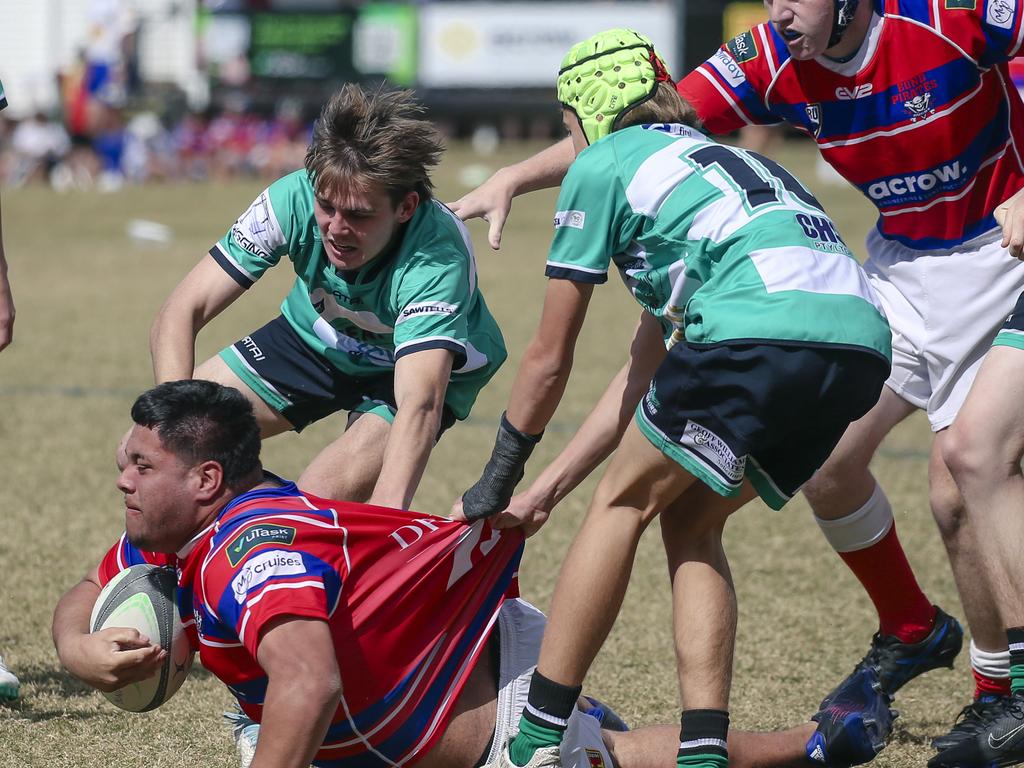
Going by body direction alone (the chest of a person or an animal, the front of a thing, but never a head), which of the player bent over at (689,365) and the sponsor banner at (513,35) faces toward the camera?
the sponsor banner

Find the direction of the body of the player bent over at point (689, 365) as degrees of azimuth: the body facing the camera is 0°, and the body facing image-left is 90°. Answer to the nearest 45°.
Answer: approximately 135°

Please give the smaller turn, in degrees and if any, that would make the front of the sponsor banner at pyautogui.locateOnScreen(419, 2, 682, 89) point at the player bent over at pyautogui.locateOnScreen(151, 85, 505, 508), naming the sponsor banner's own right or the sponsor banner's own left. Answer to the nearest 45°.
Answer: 0° — it already faces them

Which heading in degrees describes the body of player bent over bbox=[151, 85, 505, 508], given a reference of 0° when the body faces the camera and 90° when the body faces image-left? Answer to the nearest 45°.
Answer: approximately 45°

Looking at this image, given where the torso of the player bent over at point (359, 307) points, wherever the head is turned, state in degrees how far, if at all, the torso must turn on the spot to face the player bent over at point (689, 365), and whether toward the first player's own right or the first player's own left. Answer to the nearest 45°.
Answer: approximately 90° to the first player's own left

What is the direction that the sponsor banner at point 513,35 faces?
toward the camera

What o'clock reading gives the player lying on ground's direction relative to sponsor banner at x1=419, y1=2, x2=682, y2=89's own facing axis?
The player lying on ground is roughly at 12 o'clock from the sponsor banner.

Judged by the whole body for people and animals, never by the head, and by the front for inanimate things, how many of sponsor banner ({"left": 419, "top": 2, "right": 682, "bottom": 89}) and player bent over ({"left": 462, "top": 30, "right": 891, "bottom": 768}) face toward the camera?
1

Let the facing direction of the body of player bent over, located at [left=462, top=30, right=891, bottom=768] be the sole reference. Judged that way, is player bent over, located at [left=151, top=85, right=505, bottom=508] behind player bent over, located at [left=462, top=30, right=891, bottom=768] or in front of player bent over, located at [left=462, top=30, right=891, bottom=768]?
in front

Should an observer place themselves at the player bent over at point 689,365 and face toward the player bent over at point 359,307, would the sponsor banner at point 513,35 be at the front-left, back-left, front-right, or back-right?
front-right

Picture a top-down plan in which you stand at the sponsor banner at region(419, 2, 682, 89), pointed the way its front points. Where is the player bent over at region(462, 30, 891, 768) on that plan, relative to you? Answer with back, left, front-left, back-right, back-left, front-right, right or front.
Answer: front

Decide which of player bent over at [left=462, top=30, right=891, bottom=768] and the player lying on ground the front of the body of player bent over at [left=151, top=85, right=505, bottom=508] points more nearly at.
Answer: the player lying on ground

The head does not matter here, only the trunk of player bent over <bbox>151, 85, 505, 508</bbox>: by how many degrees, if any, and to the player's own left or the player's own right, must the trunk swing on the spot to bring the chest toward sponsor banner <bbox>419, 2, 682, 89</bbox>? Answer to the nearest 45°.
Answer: approximately 135° to the player's own right

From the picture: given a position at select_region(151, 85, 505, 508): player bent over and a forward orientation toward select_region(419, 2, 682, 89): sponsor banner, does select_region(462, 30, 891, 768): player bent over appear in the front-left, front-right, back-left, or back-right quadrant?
back-right
